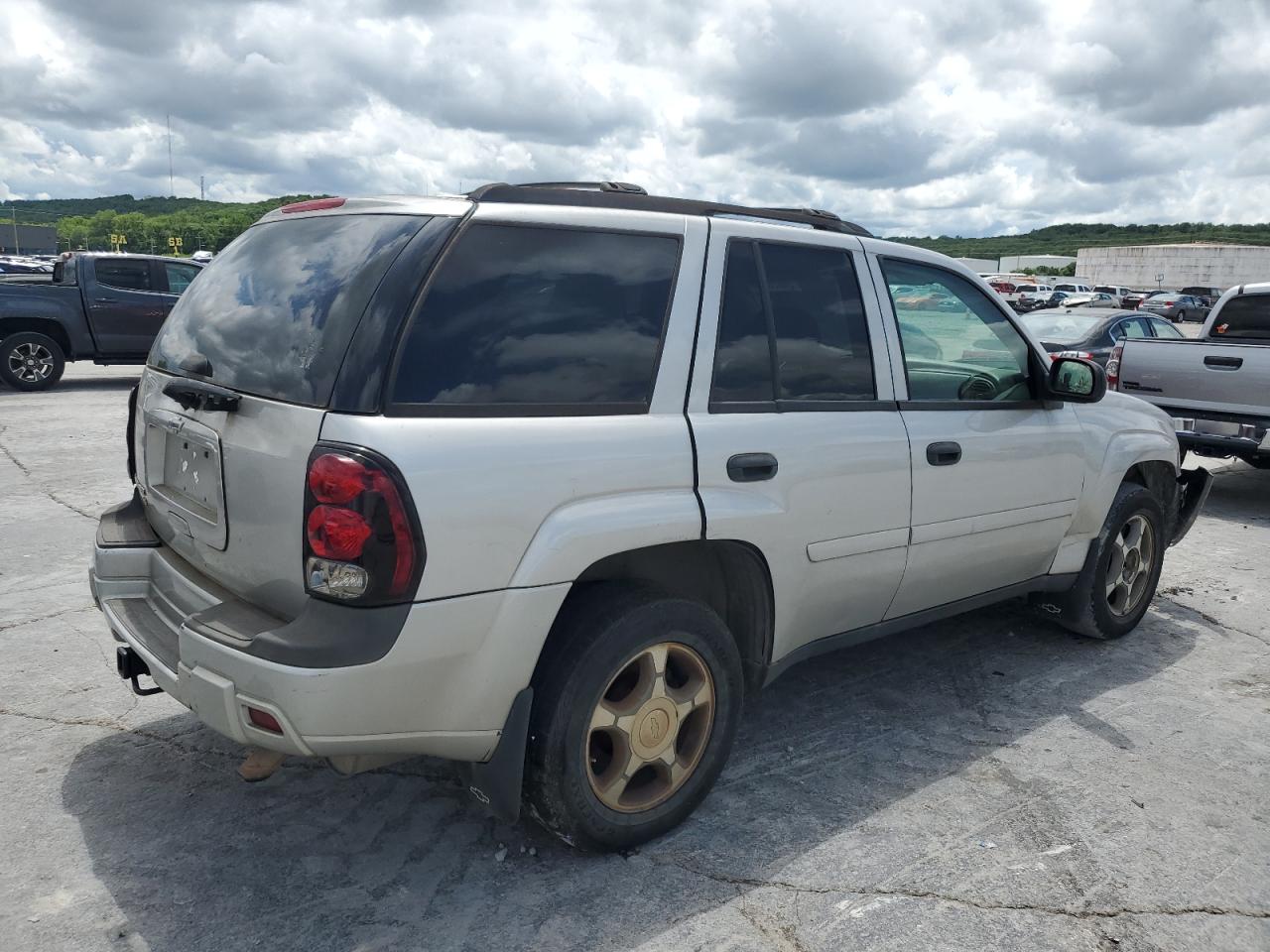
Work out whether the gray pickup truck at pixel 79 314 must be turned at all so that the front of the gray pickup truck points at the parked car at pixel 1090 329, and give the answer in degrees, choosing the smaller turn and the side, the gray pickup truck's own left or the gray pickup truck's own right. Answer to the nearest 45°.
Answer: approximately 45° to the gray pickup truck's own right

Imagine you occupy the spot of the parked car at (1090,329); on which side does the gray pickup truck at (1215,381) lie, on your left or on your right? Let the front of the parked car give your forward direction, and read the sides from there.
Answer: on your right

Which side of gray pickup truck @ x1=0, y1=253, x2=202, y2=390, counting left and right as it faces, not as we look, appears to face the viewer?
right

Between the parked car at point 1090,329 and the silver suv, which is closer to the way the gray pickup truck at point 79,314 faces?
the parked car

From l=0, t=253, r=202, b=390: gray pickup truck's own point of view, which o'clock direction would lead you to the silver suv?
The silver suv is roughly at 3 o'clock from the gray pickup truck.

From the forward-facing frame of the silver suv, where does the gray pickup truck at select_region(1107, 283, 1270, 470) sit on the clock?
The gray pickup truck is roughly at 12 o'clock from the silver suv.

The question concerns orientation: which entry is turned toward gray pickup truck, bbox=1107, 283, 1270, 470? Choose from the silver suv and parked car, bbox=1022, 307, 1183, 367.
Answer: the silver suv

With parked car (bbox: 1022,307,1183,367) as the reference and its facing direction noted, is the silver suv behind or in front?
behind

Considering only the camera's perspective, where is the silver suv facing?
facing away from the viewer and to the right of the viewer

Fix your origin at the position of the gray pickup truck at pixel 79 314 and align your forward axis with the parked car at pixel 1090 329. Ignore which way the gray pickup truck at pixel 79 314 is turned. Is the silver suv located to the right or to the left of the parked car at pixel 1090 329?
right

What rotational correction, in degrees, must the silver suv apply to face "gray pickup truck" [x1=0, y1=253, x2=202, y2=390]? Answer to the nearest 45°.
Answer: approximately 90° to its left
